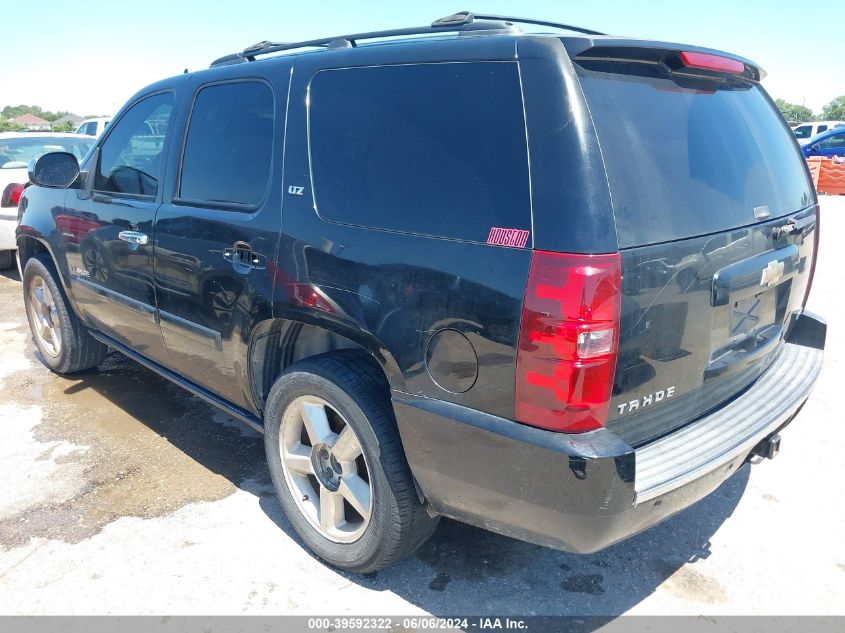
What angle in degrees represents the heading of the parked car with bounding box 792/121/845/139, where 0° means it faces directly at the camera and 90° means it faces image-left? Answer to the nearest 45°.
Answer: approximately 90°

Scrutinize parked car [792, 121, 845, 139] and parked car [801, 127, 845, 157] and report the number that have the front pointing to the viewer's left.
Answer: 2

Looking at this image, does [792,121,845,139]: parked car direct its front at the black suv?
no

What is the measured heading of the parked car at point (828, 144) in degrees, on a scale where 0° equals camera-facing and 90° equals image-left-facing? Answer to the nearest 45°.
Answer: approximately 90°

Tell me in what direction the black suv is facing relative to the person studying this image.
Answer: facing away from the viewer and to the left of the viewer

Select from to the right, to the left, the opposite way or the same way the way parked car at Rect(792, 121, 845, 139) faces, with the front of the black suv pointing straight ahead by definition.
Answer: the same way

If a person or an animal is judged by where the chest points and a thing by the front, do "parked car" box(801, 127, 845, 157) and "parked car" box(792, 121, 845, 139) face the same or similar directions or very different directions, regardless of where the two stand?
same or similar directions

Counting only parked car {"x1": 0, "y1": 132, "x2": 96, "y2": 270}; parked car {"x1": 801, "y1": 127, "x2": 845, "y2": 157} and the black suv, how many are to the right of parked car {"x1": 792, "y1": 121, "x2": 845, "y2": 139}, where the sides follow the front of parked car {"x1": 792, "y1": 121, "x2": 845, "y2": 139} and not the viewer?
0

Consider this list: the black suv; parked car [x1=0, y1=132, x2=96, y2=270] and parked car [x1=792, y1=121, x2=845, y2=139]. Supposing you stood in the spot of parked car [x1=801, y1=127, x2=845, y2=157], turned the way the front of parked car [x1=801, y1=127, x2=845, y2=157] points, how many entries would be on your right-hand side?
1

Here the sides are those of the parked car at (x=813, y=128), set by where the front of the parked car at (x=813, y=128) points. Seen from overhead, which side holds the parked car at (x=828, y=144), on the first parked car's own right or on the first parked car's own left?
on the first parked car's own left

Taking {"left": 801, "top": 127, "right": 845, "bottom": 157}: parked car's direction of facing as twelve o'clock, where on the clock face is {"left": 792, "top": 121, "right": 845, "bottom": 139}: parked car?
{"left": 792, "top": 121, "right": 845, "bottom": 139}: parked car is roughly at 3 o'clock from {"left": 801, "top": 127, "right": 845, "bottom": 157}: parked car.
